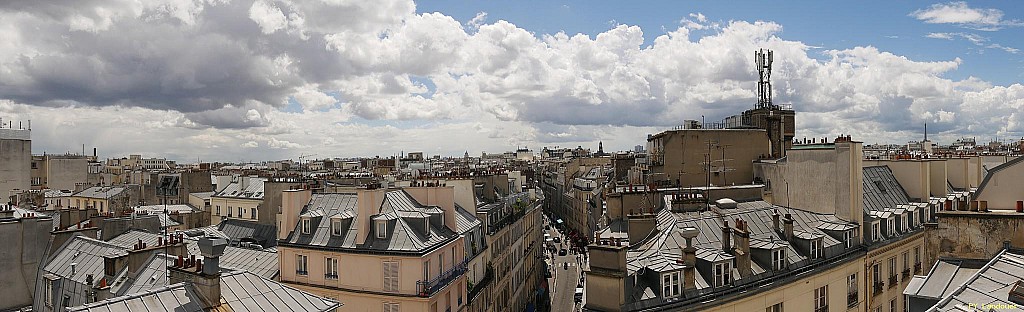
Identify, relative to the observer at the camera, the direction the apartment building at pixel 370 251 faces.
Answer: facing the viewer and to the right of the viewer

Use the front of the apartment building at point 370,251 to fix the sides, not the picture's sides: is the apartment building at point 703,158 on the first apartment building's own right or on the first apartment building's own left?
on the first apartment building's own left
